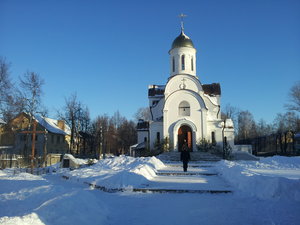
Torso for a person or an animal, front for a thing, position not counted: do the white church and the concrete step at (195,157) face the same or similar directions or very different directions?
same or similar directions

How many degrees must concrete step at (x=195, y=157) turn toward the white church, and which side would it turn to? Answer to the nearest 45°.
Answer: approximately 180°

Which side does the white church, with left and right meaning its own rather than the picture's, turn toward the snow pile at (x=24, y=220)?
front

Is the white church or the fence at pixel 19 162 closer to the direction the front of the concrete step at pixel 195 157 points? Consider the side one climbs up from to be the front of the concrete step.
the fence

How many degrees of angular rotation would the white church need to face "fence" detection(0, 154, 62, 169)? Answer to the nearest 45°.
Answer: approximately 90° to its right

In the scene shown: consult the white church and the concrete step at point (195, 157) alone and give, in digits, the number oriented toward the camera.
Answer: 2

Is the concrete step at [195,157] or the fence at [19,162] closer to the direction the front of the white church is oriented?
the concrete step

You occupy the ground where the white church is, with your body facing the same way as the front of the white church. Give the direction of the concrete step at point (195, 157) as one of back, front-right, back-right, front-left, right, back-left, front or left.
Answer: front

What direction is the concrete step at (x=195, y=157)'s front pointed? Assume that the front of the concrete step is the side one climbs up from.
toward the camera

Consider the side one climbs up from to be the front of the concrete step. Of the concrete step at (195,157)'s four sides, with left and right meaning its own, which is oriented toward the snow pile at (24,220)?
front

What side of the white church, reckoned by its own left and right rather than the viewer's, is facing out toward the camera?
front
